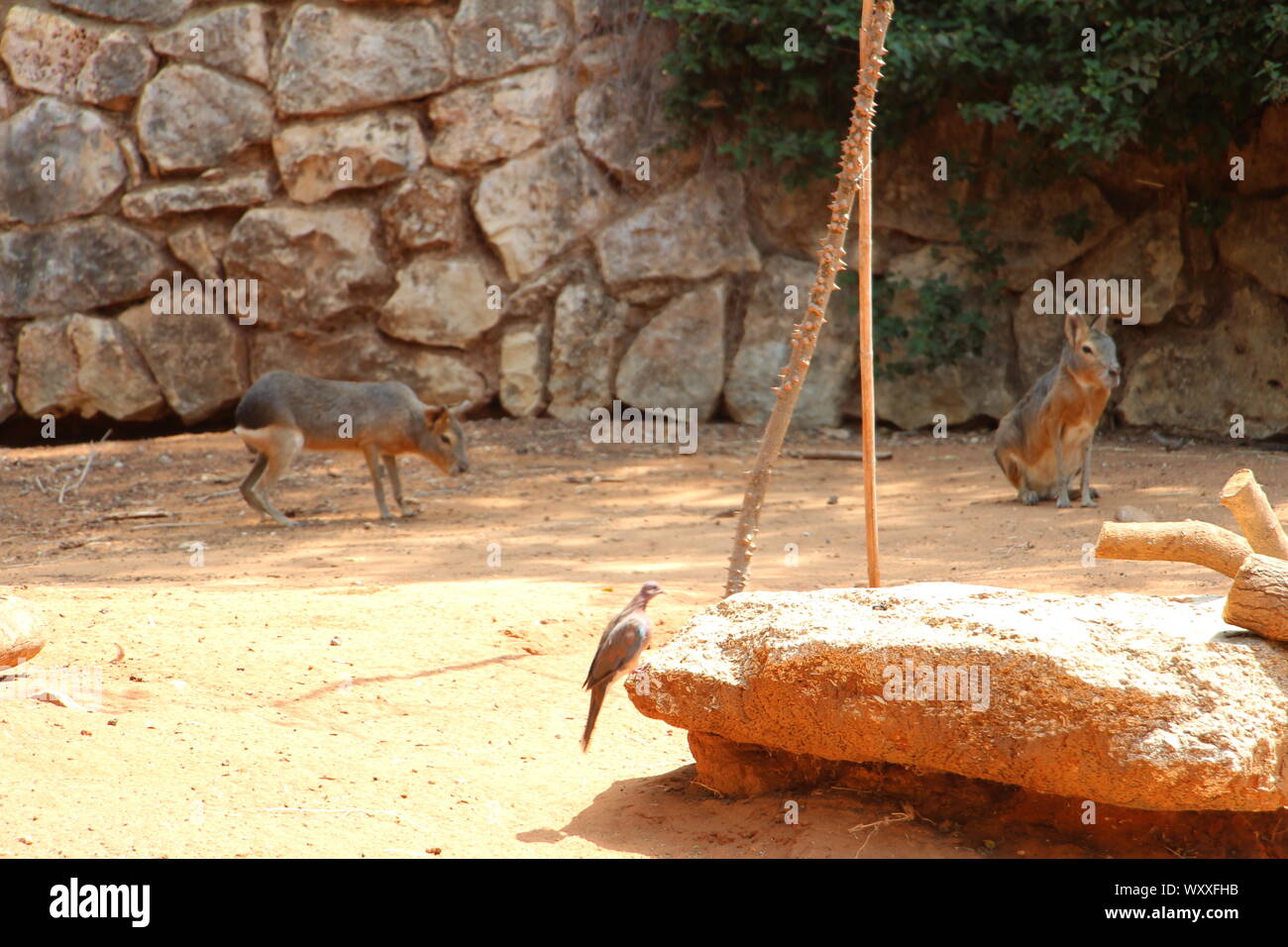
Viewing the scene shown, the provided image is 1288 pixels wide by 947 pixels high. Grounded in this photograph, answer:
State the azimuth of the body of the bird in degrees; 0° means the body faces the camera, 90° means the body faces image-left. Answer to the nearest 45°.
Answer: approximately 270°

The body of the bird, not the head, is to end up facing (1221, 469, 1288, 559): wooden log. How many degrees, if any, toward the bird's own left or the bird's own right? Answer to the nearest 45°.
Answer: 0° — it already faces it

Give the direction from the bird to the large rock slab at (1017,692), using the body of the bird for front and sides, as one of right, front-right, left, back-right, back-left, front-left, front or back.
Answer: front-right

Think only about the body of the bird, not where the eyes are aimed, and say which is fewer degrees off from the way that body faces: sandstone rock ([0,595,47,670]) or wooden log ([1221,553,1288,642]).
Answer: the wooden log

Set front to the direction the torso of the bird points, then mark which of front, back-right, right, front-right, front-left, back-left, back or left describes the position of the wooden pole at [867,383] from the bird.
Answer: front-left

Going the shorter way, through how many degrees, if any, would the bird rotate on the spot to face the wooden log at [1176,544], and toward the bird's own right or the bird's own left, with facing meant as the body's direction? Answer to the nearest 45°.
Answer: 0° — it already faces it

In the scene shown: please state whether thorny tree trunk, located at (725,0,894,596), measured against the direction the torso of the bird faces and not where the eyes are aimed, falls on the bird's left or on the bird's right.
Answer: on the bird's left

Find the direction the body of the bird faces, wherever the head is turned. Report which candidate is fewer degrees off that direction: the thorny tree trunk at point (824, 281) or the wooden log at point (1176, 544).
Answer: the wooden log

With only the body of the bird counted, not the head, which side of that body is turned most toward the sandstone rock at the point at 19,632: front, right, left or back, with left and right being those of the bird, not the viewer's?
back

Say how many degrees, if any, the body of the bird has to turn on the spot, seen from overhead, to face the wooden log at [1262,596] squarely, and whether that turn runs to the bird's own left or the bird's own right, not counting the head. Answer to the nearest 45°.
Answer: approximately 45° to the bird's own right
